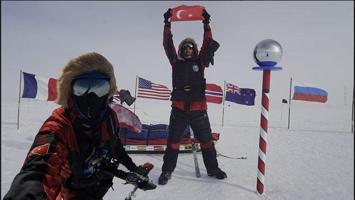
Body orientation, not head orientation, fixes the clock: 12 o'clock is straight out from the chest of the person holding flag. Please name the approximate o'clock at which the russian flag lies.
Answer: The russian flag is roughly at 7 o'clock from the person holding flag.

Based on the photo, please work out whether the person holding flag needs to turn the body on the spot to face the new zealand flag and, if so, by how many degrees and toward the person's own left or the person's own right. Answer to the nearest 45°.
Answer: approximately 180°

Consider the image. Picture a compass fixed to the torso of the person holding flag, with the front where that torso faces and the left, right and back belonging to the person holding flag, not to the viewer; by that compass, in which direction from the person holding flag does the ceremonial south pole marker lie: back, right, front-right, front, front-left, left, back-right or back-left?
front-left

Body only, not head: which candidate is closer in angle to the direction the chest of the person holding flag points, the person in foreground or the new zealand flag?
the person in foreground

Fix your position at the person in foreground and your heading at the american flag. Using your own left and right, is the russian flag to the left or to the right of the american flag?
right

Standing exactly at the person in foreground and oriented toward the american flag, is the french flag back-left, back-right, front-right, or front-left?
front-left

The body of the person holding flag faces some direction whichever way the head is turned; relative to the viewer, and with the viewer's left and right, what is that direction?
facing the viewer

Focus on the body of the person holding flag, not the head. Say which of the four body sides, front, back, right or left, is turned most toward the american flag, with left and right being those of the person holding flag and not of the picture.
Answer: back

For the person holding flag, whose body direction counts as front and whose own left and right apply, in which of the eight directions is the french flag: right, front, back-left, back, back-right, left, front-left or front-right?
back-right

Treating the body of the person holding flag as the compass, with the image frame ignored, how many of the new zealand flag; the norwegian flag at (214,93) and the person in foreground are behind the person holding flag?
2

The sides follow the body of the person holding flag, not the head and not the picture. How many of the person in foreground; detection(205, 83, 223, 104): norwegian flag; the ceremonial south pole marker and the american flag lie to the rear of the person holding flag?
2

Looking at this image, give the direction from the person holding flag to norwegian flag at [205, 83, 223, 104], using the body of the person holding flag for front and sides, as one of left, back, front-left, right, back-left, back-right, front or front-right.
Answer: back

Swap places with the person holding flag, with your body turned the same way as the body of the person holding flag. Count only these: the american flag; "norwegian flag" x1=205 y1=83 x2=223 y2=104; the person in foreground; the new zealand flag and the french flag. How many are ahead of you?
1

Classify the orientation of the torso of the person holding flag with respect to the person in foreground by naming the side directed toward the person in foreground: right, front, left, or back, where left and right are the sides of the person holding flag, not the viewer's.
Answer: front
